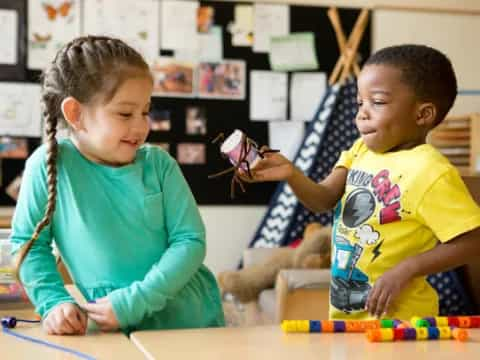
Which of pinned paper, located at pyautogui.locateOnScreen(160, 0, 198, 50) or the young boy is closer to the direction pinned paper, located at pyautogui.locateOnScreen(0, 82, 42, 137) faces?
the young boy

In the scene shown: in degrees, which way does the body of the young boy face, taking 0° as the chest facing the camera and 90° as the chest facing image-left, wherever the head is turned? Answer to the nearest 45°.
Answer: approximately 45°

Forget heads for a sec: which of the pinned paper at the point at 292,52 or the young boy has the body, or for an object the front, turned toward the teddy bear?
the pinned paper

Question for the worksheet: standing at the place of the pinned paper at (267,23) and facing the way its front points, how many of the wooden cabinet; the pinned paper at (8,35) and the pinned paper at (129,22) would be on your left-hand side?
1

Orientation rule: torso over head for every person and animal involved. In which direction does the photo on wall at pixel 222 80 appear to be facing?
toward the camera

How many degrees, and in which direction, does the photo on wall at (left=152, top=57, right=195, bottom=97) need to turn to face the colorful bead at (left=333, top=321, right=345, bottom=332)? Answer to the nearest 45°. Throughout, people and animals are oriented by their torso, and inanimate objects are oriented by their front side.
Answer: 0° — it already faces it

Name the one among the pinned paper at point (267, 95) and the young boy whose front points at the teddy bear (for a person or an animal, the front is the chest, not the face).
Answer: the pinned paper

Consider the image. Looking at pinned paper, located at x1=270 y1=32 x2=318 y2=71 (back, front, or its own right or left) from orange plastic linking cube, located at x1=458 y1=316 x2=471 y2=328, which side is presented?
front

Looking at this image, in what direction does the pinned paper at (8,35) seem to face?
toward the camera

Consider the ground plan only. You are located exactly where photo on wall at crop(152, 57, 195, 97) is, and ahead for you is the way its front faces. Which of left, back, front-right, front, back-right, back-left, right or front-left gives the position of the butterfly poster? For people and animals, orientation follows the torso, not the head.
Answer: right

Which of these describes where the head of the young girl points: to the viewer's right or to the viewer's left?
to the viewer's right

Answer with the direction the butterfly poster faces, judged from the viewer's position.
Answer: facing the viewer

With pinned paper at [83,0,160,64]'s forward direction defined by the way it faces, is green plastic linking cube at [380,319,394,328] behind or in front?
in front

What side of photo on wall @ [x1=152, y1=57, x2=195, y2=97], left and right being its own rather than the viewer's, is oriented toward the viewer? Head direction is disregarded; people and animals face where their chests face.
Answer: front

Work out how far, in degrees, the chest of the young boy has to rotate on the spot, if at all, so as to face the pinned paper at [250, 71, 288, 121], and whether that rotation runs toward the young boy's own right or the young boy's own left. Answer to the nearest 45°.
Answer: approximately 135° to the young boy's own right

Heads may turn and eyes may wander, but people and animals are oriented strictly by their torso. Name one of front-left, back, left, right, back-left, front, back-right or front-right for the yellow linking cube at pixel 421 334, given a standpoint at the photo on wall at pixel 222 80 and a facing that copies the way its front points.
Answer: front
